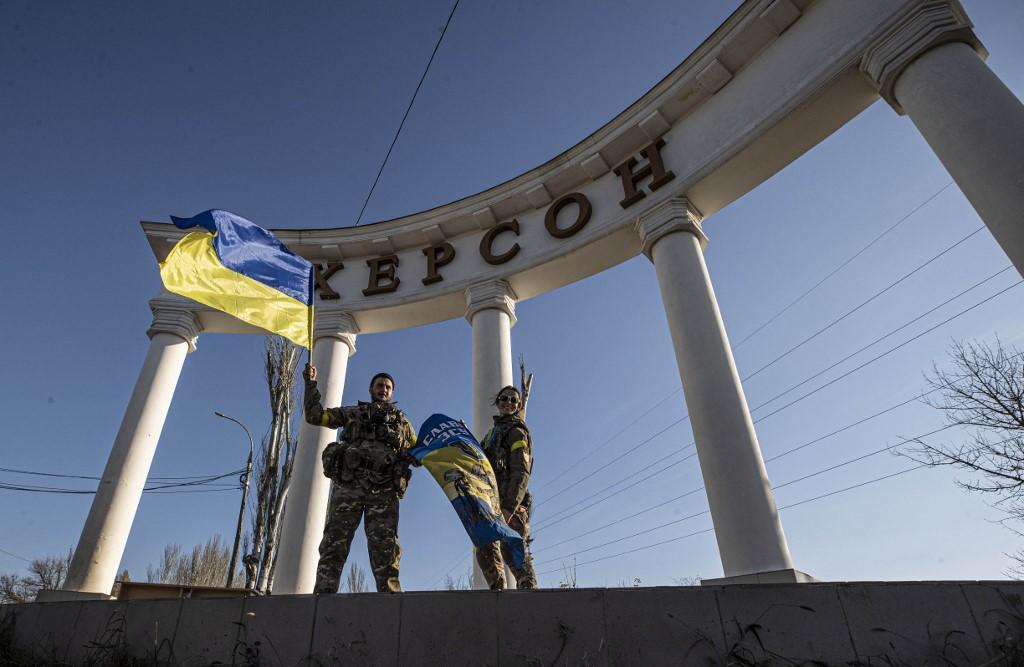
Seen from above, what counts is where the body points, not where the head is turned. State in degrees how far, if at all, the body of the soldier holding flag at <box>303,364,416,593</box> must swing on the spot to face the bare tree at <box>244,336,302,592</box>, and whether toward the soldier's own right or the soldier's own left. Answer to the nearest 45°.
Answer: approximately 180°

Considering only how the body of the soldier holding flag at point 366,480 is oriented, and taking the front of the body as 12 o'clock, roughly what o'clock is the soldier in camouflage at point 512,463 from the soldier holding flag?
The soldier in camouflage is roughly at 9 o'clock from the soldier holding flag.

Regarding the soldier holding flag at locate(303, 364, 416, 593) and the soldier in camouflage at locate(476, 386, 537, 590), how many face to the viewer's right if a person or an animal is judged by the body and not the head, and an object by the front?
0

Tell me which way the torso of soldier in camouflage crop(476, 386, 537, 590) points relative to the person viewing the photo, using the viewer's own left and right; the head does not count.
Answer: facing the viewer and to the left of the viewer

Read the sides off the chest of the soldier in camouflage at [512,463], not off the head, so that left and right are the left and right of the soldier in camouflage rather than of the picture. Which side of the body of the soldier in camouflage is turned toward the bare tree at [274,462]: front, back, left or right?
right

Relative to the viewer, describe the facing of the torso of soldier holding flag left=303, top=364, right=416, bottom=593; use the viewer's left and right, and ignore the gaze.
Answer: facing the viewer
